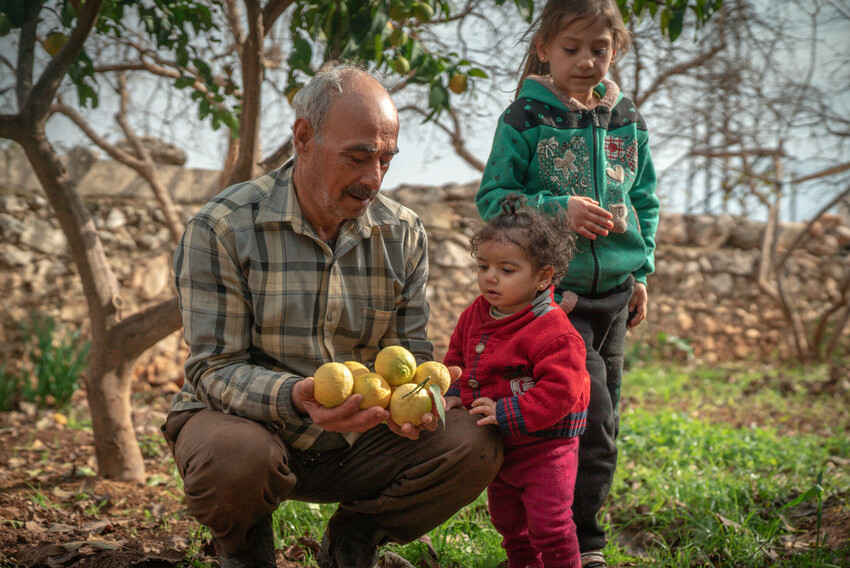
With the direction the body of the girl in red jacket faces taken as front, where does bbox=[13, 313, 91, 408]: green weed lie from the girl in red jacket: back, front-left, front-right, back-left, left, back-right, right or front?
right

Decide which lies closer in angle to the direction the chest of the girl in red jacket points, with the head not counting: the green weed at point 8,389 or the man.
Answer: the man

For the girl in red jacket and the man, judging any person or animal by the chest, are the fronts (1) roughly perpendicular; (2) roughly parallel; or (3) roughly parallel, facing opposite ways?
roughly perpendicular

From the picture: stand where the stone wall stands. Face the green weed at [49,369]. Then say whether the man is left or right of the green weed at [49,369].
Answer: left

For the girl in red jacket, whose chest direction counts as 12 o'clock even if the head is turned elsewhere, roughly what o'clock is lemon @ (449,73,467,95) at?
The lemon is roughly at 4 o'clock from the girl in red jacket.

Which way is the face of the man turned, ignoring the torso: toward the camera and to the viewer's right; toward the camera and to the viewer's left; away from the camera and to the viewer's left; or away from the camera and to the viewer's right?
toward the camera and to the viewer's right

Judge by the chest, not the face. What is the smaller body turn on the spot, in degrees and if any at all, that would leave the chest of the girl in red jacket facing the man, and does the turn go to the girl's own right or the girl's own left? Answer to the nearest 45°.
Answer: approximately 45° to the girl's own right

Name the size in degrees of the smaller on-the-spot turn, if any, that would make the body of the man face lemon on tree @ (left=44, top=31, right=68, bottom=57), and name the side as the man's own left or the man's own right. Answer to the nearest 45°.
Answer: approximately 180°

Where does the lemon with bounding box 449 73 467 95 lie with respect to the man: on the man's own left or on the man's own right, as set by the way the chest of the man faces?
on the man's own left

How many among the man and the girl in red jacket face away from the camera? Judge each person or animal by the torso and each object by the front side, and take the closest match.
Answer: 0

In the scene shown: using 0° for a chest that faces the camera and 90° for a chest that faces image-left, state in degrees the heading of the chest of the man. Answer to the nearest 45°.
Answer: approximately 315°

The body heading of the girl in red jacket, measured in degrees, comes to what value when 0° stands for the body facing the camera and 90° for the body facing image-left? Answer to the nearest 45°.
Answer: approximately 45°

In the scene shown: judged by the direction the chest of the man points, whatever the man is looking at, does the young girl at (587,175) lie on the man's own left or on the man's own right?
on the man's own left

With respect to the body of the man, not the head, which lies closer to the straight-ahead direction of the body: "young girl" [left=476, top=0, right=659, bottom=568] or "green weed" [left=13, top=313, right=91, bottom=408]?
the young girl
